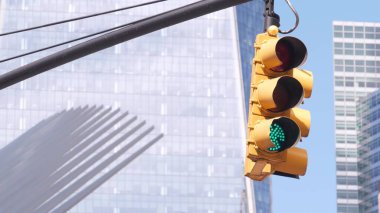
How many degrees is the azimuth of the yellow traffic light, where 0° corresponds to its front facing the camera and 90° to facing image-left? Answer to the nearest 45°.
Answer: approximately 315°
